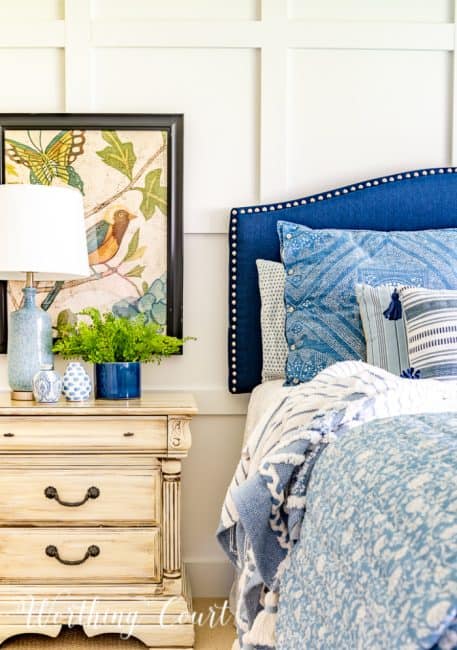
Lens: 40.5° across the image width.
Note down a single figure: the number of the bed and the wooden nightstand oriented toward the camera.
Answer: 2

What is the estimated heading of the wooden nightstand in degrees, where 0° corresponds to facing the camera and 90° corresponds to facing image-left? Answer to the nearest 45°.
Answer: approximately 0°

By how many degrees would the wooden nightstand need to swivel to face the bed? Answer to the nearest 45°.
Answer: approximately 45° to its left

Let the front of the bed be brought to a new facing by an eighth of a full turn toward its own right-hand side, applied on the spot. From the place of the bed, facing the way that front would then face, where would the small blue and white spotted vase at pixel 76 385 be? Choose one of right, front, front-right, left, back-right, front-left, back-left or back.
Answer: right

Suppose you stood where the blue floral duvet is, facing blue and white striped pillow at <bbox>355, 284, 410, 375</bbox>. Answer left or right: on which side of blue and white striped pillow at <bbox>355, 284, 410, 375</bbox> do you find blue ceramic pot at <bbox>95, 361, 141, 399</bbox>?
left
